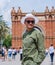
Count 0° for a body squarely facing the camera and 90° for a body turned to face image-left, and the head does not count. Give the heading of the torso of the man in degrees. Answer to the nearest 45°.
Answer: approximately 45°
